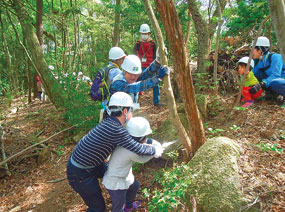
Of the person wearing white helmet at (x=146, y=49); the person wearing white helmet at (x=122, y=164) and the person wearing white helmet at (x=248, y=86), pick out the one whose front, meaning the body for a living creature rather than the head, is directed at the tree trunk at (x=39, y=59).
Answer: the person wearing white helmet at (x=248, y=86)

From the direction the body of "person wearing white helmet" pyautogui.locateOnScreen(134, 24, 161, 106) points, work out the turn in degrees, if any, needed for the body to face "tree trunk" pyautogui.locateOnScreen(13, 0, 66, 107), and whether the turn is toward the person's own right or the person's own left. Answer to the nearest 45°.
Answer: approximately 90° to the person's own right

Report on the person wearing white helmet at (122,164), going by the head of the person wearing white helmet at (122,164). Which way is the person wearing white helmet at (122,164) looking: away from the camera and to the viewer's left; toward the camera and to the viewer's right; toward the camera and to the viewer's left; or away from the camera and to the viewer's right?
away from the camera and to the viewer's right

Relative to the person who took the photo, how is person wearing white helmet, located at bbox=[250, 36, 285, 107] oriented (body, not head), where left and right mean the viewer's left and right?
facing to the left of the viewer

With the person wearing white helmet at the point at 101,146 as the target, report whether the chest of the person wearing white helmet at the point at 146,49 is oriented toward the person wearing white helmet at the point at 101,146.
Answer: yes

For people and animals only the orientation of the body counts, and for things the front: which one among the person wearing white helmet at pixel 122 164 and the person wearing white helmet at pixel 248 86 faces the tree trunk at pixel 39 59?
the person wearing white helmet at pixel 248 86

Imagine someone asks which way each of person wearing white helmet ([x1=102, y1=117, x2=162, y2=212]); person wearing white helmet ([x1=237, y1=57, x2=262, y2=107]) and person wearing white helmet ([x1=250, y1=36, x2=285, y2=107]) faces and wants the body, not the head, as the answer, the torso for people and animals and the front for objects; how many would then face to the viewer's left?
2

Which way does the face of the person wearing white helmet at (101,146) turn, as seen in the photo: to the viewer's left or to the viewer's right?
to the viewer's right

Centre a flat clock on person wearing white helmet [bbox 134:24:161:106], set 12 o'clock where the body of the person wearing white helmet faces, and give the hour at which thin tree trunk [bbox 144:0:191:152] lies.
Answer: The thin tree trunk is roughly at 12 o'clock from the person wearing white helmet.

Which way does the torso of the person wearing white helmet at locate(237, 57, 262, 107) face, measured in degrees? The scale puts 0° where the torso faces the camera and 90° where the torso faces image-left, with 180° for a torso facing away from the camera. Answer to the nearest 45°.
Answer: approximately 90°

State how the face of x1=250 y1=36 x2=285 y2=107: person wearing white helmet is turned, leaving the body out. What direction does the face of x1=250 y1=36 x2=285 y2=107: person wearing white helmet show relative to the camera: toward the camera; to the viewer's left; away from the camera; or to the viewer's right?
to the viewer's left
